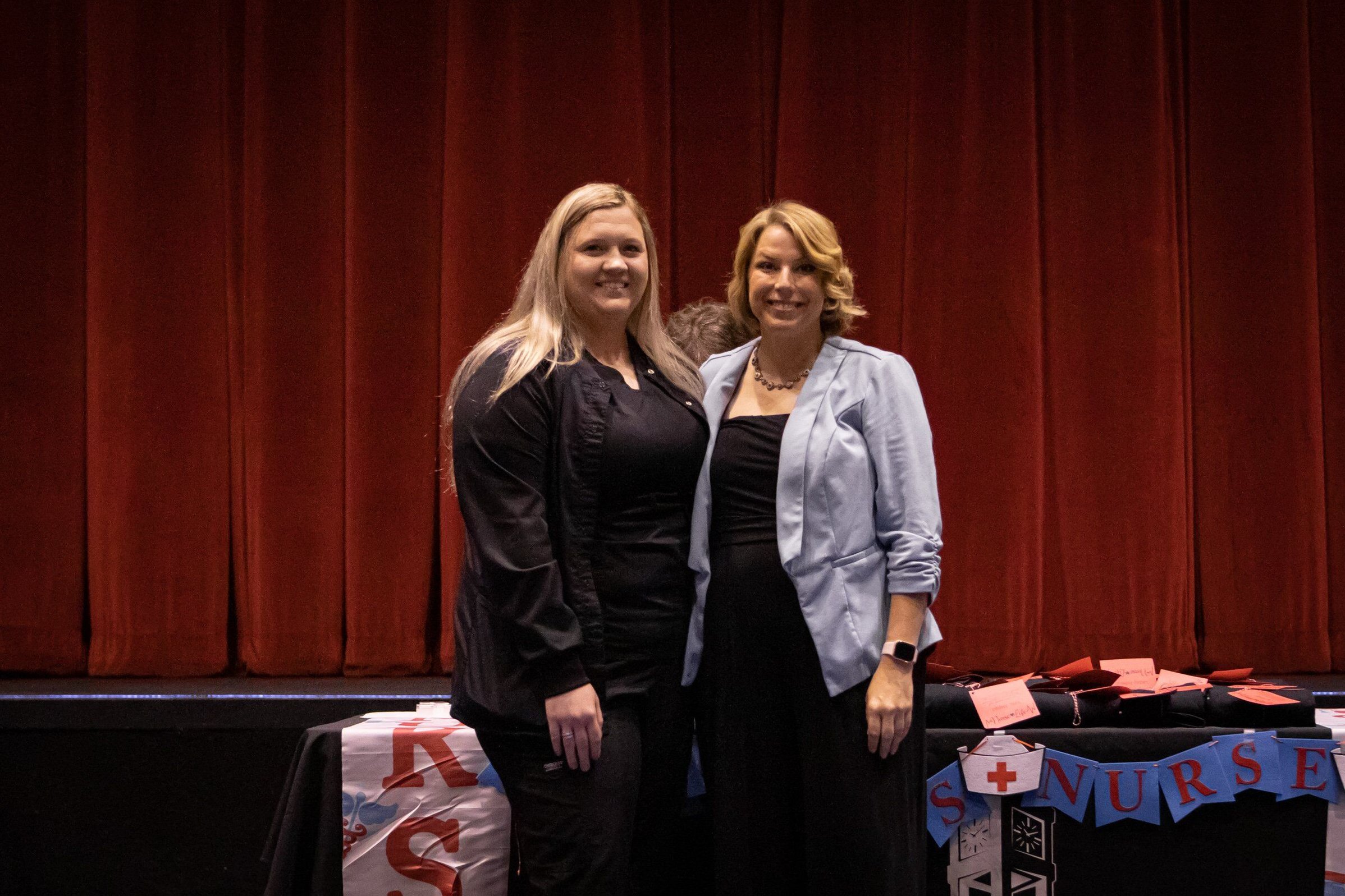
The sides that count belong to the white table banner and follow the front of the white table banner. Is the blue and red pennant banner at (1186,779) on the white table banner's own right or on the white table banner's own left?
on the white table banner's own left

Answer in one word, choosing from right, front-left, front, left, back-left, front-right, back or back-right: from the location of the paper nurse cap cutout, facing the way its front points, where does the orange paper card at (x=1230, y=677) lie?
back-left

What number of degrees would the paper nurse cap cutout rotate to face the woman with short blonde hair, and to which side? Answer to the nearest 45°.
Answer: approximately 45° to its right

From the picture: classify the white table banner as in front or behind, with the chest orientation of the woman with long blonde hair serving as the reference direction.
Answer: behind

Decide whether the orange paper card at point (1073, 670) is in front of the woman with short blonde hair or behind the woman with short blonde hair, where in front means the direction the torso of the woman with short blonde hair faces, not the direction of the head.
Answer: behind

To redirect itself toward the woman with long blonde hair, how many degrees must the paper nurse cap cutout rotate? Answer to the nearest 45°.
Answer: approximately 45° to its right

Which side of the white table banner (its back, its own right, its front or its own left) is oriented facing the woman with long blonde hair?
front

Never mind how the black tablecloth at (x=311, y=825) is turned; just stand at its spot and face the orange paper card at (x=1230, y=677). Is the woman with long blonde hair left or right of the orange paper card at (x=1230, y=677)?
right

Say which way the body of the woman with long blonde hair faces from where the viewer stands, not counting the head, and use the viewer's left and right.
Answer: facing the viewer and to the right of the viewer
